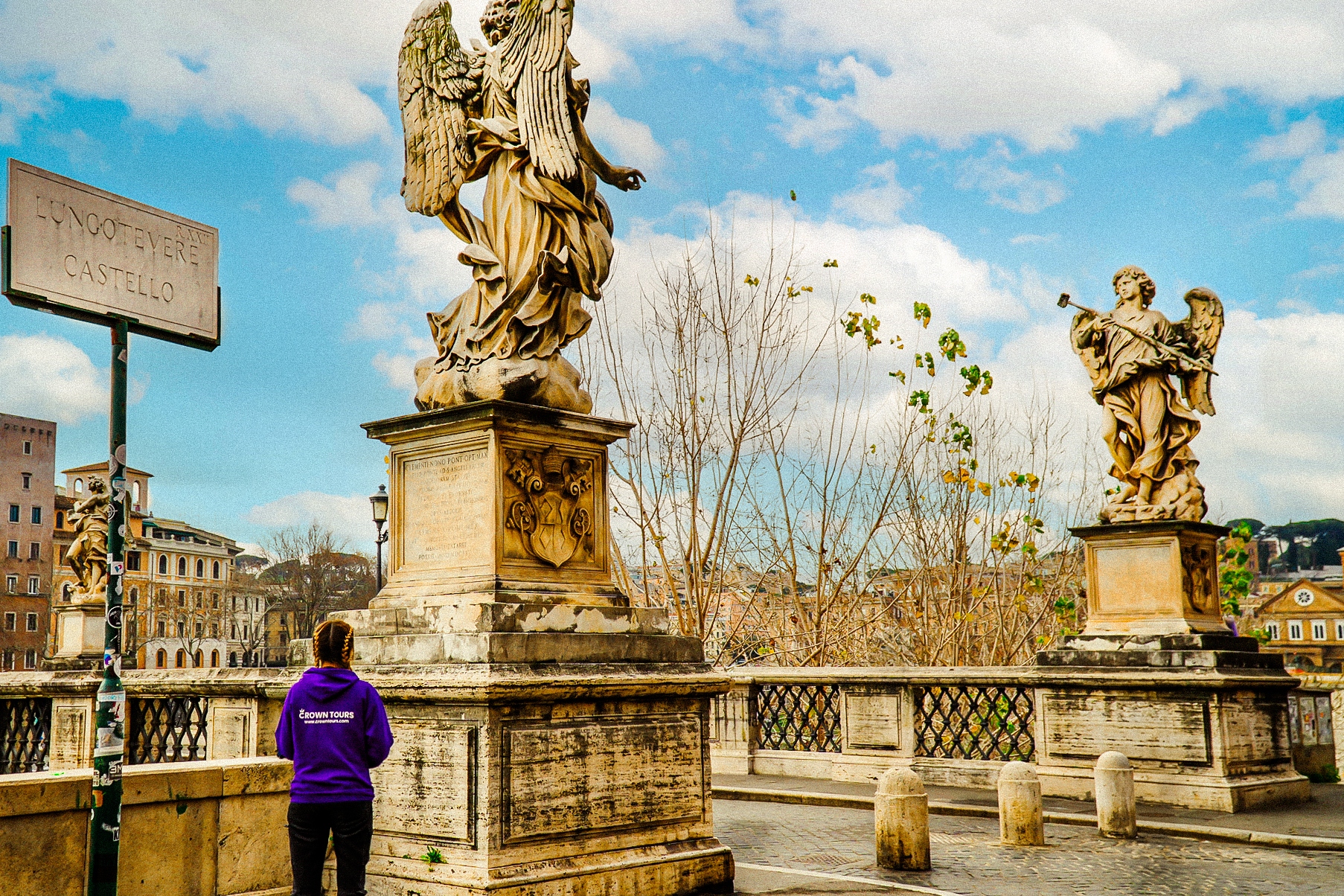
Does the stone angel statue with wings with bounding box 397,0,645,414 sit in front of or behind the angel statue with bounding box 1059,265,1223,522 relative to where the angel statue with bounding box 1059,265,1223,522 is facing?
in front

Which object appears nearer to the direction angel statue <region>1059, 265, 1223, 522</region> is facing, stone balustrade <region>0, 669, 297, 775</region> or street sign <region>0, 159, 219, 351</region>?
the street sign

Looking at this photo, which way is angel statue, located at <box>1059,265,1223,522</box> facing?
toward the camera

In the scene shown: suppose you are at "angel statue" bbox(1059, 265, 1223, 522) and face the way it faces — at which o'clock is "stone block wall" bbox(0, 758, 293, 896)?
The stone block wall is roughly at 1 o'clock from the angel statue.

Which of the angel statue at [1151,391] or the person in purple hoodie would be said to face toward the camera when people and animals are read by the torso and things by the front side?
the angel statue

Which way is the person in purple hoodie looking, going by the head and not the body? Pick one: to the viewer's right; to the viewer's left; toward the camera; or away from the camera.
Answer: away from the camera

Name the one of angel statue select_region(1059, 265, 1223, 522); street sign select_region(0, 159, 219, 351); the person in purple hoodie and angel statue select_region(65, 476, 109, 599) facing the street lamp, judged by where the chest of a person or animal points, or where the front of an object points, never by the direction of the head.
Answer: the person in purple hoodie

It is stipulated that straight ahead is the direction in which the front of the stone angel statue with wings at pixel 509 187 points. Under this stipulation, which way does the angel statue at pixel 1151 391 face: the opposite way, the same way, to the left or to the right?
the opposite way

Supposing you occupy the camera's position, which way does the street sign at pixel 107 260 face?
facing the viewer and to the right of the viewer

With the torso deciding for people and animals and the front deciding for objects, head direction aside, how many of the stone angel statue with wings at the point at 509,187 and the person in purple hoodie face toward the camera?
0

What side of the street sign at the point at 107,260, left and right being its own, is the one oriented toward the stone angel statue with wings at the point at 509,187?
left

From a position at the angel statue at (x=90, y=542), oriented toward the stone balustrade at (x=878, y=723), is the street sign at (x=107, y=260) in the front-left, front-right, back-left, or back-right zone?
front-right

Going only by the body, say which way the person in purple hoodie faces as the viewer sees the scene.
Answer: away from the camera

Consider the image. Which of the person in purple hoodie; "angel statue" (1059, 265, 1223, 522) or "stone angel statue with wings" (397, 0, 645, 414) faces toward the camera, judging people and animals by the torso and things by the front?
the angel statue

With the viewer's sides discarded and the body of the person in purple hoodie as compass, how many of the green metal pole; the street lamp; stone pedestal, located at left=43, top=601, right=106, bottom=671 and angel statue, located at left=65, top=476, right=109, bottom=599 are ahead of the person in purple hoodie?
3
